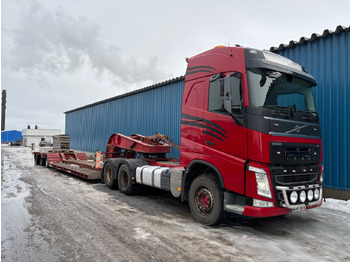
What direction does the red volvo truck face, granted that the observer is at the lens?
facing the viewer and to the right of the viewer

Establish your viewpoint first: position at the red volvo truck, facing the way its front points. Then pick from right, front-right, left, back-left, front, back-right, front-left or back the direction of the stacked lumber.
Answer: back
